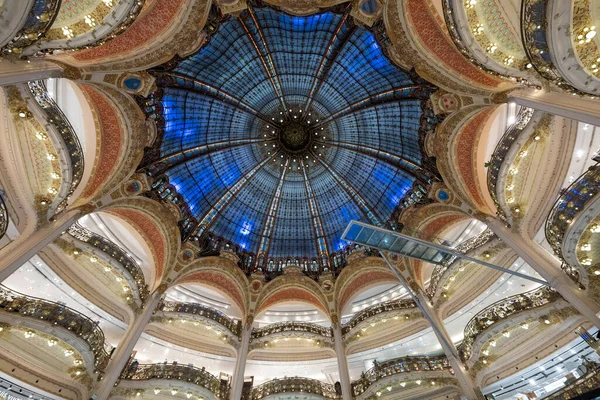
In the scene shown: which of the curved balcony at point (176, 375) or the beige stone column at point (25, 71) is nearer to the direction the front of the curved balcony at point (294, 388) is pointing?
the beige stone column

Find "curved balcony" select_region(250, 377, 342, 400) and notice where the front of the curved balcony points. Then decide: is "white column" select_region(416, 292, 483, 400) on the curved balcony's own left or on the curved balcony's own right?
on the curved balcony's own left

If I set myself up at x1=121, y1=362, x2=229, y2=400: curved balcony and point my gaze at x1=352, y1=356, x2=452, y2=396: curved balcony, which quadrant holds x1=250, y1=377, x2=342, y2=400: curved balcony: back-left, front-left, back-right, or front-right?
front-left

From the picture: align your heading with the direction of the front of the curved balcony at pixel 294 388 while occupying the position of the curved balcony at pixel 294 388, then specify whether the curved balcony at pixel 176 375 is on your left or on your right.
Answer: on your right

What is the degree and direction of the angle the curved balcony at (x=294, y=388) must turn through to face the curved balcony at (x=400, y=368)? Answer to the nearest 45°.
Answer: approximately 90° to its left

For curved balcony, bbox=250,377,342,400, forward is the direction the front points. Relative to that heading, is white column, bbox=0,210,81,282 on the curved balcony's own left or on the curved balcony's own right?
on the curved balcony's own right

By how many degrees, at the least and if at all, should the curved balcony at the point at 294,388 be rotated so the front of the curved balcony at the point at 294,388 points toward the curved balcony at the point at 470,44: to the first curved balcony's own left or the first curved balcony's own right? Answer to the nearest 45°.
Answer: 0° — it already faces it

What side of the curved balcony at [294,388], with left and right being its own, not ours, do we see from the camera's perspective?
front
